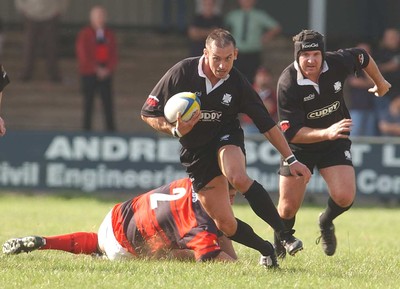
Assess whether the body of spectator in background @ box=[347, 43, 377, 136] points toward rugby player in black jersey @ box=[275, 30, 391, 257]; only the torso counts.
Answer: yes

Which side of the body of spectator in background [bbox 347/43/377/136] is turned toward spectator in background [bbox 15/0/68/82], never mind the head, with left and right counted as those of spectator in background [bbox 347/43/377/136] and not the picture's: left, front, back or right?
right

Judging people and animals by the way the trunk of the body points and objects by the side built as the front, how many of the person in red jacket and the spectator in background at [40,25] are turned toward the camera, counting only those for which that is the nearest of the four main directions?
2

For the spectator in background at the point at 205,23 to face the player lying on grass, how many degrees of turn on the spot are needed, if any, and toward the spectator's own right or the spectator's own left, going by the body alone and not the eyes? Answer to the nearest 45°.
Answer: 0° — they already face them

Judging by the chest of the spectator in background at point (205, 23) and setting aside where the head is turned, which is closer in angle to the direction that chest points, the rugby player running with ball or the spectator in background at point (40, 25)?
the rugby player running with ball

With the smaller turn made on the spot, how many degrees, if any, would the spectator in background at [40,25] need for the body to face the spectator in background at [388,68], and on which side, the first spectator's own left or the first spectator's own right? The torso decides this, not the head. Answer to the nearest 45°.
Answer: approximately 45° to the first spectator's own left

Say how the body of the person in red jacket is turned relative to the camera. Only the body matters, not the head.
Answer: toward the camera

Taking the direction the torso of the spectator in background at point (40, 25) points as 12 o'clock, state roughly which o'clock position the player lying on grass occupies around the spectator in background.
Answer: The player lying on grass is roughly at 12 o'clock from the spectator in background.

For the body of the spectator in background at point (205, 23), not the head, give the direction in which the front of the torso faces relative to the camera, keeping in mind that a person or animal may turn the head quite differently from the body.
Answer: toward the camera

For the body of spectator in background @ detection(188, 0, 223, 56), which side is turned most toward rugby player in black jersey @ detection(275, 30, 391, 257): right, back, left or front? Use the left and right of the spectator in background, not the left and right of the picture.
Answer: front

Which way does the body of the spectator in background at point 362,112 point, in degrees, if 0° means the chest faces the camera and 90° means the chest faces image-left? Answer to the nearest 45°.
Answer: approximately 0°

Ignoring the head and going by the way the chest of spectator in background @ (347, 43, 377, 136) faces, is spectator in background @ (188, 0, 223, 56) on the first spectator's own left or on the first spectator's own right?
on the first spectator's own right
